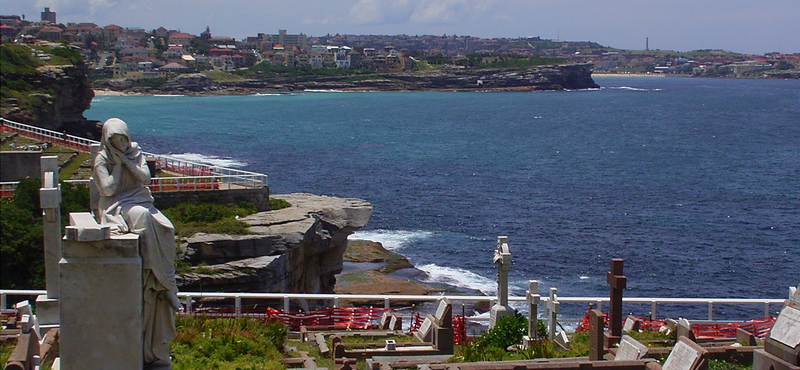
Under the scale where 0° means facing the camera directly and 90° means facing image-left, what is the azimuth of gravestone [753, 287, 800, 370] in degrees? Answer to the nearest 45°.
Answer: approximately 45°

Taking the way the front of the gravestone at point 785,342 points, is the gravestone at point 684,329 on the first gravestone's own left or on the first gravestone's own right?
on the first gravestone's own right

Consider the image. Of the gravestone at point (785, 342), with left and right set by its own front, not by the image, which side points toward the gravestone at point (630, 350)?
right

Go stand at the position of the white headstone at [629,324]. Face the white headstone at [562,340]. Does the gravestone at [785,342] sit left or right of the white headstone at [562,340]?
left

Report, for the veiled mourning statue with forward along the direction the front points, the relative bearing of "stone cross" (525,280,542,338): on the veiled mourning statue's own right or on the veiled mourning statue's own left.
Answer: on the veiled mourning statue's own left

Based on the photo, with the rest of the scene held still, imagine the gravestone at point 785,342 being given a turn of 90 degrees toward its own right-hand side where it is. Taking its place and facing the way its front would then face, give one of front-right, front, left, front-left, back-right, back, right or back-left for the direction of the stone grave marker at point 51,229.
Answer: front-left

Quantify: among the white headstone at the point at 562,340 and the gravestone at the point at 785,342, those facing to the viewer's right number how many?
0

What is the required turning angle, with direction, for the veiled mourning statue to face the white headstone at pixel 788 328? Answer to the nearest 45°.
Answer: approximately 45° to its left

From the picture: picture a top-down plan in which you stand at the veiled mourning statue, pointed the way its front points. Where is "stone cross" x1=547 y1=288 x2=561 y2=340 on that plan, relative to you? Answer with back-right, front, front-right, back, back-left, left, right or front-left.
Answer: left
